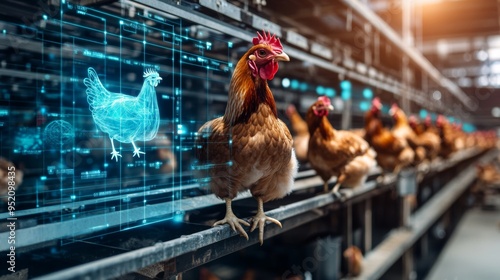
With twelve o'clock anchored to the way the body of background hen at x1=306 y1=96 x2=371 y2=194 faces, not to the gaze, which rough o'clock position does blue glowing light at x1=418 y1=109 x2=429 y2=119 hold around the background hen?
The blue glowing light is roughly at 5 o'clock from the background hen.

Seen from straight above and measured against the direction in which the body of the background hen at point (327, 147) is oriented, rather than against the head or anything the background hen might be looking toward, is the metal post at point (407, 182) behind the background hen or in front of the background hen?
behind

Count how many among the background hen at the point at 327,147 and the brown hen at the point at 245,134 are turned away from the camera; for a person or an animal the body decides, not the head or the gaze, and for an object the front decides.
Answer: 0

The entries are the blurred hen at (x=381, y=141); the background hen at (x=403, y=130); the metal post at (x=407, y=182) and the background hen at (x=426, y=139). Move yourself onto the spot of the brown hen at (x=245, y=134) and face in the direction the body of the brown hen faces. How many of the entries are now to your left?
4

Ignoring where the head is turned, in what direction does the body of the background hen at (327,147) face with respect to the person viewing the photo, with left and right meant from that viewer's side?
facing the viewer and to the left of the viewer

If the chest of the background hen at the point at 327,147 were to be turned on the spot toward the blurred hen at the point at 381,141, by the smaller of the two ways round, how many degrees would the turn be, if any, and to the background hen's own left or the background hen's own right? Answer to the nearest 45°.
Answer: approximately 135° to the background hen's own right

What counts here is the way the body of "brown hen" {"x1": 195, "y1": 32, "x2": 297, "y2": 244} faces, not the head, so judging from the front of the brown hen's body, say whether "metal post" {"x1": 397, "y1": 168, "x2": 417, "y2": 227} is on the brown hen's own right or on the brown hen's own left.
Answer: on the brown hen's own left

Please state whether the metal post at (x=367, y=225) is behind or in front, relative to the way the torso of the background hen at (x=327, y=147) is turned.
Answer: behind

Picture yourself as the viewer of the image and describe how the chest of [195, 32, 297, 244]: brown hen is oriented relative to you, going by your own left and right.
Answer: facing the viewer and to the right of the viewer
